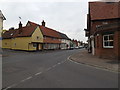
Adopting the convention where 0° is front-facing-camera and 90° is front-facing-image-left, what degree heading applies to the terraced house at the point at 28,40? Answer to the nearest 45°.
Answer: approximately 315°
